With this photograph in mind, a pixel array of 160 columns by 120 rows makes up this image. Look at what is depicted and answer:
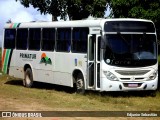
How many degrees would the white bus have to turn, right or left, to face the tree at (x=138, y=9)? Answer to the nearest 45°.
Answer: approximately 90° to its left

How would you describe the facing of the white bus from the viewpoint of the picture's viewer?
facing the viewer and to the right of the viewer

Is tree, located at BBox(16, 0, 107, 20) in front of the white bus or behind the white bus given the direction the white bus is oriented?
behind

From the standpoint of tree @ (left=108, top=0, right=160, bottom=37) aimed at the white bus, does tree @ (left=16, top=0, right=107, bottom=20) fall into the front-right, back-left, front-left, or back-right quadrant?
front-right
